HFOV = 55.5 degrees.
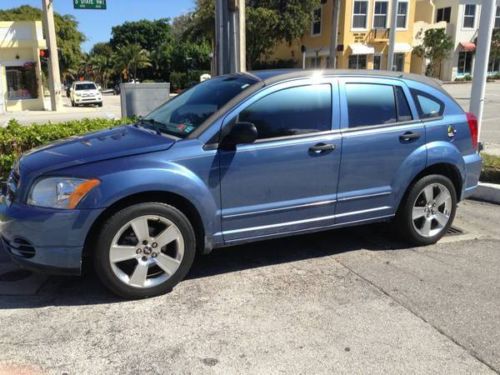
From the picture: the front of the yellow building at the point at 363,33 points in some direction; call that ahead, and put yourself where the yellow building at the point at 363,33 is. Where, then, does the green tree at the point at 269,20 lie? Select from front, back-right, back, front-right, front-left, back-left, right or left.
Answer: right

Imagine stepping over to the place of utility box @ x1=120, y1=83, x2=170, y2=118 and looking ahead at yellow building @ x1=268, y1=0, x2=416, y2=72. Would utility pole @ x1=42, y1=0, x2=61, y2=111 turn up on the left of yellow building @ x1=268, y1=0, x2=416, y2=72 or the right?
left

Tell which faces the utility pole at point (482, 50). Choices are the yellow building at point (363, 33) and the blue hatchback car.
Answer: the yellow building

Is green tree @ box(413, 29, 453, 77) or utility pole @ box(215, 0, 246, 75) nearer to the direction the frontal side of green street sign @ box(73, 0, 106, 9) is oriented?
the utility pole

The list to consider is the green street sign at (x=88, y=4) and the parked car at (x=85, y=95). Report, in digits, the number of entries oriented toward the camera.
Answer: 2

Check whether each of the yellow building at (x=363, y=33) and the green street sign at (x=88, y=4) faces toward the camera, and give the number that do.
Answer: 2

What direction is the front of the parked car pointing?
toward the camera

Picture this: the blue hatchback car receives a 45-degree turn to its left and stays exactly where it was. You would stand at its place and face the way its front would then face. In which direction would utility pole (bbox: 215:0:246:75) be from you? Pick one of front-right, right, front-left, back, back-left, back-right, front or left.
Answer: back

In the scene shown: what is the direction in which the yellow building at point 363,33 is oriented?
toward the camera

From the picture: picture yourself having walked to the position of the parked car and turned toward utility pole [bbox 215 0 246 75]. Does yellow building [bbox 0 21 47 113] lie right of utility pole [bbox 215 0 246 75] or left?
right

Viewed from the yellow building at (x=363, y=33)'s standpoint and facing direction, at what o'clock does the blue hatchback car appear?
The blue hatchback car is roughly at 12 o'clock from the yellow building.

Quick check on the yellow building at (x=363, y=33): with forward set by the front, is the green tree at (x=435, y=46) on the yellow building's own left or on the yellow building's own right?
on the yellow building's own left

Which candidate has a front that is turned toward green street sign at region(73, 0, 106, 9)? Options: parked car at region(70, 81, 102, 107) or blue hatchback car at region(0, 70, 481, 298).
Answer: the parked car
